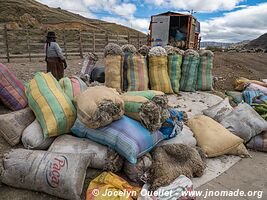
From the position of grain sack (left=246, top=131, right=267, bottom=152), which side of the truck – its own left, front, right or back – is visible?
back

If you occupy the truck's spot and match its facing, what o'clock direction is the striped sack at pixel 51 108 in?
The striped sack is roughly at 6 o'clock from the truck.

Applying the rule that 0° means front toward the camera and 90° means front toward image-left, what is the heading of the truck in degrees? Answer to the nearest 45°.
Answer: approximately 180°

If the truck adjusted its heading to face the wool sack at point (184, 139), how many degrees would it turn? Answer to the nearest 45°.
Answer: approximately 180°

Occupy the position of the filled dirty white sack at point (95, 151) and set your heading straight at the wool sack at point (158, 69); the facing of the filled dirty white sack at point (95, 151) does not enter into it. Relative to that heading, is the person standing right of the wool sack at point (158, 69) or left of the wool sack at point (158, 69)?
left

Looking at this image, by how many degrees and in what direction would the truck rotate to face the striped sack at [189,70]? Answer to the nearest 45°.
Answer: approximately 180°

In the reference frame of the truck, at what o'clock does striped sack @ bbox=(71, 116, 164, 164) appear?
The striped sack is roughly at 6 o'clock from the truck.

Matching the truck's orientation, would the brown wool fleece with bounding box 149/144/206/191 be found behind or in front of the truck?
behind

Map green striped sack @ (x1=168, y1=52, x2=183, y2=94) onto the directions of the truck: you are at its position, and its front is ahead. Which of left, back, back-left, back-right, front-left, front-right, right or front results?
back

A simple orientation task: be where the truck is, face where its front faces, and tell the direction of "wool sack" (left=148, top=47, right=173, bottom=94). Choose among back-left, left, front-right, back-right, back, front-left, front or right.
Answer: back

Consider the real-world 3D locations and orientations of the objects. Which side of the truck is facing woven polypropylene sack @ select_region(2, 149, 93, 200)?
back

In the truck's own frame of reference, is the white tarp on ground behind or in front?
behind

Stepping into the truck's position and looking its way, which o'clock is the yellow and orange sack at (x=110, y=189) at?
The yellow and orange sack is roughly at 6 o'clock from the truck.

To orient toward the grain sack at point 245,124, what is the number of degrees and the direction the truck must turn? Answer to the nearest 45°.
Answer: approximately 180°

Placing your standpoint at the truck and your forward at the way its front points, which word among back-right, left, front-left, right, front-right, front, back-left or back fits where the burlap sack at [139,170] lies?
back
